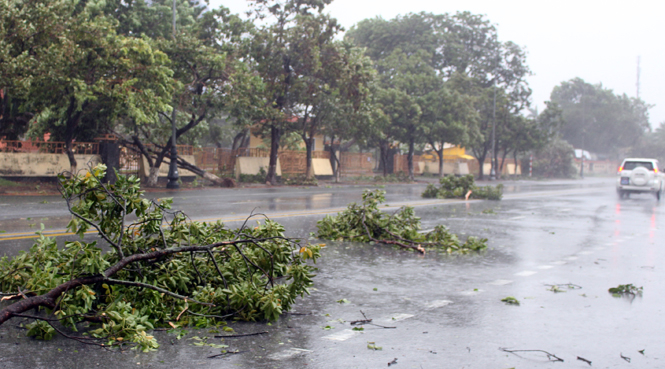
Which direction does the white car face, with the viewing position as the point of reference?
facing away from the viewer

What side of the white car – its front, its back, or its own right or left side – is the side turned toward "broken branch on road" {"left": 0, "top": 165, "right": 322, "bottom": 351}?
back

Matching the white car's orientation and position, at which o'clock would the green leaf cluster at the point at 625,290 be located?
The green leaf cluster is roughly at 6 o'clock from the white car.

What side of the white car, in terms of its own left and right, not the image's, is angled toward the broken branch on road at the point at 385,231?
back

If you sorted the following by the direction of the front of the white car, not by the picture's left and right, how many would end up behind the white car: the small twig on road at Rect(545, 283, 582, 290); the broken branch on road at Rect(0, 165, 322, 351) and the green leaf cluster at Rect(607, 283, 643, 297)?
3

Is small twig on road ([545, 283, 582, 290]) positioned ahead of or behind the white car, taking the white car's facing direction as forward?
behind

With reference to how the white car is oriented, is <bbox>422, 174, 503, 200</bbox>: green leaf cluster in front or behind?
behind
